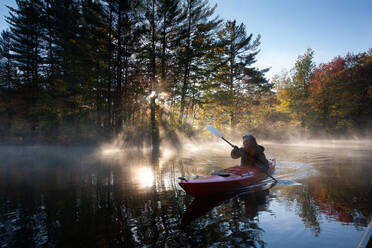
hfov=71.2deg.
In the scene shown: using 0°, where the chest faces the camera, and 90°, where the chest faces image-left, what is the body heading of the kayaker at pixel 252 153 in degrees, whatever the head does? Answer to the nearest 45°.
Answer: approximately 45°

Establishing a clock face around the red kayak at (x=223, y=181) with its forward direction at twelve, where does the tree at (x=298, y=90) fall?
The tree is roughly at 5 o'clock from the red kayak.

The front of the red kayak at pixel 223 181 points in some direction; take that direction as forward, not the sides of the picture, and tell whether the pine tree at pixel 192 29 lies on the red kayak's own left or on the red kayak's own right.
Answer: on the red kayak's own right

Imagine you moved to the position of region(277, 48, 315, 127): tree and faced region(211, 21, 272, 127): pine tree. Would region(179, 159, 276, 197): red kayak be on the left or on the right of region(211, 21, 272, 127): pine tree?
left

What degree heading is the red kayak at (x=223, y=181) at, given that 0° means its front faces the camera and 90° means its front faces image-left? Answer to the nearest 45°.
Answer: approximately 45°

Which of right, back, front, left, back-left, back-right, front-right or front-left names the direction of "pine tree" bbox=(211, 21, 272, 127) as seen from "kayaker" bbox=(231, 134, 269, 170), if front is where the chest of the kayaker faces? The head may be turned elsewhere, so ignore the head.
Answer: back-right

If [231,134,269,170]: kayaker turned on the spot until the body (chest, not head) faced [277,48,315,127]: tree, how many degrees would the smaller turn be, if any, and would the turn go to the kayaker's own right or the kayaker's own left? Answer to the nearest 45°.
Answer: approximately 135° to the kayaker's own right
